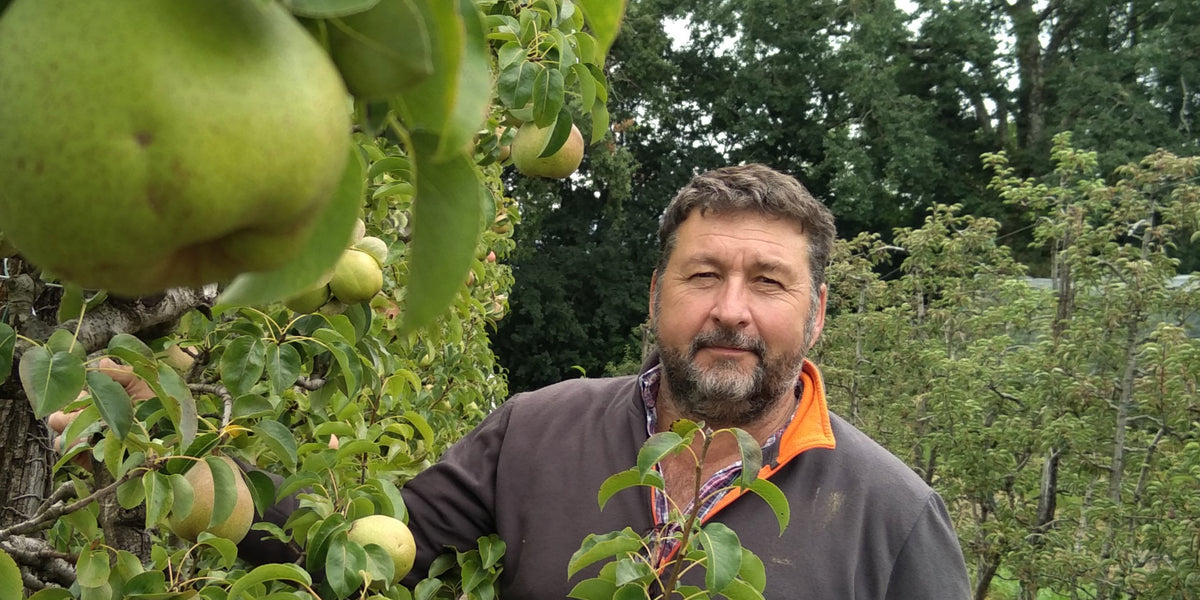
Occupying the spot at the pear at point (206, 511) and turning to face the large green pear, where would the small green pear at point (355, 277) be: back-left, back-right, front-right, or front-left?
back-left

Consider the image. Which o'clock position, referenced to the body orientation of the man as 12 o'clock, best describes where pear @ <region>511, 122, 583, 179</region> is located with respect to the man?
The pear is roughly at 2 o'clock from the man.

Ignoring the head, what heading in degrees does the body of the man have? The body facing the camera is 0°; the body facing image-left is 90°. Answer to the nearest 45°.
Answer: approximately 0°

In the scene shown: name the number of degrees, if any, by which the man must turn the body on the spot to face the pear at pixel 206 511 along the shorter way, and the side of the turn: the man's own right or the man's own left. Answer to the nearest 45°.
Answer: approximately 45° to the man's own right

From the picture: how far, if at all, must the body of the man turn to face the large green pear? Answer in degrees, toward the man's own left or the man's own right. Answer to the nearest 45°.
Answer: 0° — they already face it
